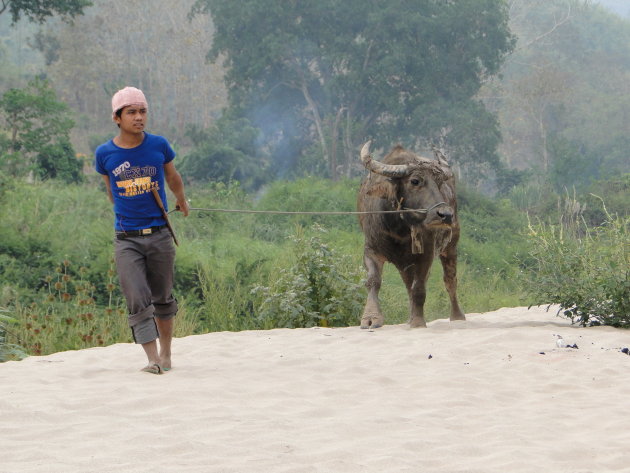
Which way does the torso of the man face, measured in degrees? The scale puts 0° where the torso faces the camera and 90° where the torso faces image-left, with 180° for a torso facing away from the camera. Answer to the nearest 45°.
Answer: approximately 0°

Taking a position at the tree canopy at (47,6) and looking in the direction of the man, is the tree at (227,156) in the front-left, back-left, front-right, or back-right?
back-left

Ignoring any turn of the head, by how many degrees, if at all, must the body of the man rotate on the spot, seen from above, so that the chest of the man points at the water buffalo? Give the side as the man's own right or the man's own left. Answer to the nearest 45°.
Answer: approximately 135° to the man's own left

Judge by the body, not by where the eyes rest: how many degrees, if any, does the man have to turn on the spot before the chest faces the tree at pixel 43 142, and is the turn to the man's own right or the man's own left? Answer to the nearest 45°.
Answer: approximately 180°

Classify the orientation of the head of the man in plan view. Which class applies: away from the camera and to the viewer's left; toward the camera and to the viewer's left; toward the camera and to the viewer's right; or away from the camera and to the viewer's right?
toward the camera and to the viewer's right

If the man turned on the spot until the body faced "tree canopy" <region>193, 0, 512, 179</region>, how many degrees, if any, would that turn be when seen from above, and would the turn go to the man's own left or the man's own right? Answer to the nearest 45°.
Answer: approximately 180°

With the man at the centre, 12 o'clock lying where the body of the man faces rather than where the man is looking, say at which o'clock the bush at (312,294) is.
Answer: The bush is roughly at 7 o'clock from the man.

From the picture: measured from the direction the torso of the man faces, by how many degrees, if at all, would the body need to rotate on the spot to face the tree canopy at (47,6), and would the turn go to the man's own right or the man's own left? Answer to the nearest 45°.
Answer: approximately 180°
